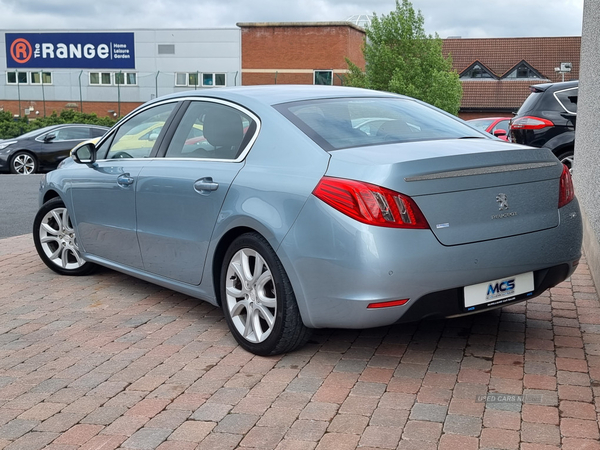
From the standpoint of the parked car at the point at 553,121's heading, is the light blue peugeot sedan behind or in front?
behind

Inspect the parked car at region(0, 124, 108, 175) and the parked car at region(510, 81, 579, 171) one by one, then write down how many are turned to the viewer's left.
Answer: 1

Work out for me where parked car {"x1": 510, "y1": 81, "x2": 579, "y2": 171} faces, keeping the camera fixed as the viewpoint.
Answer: facing away from the viewer and to the right of the viewer

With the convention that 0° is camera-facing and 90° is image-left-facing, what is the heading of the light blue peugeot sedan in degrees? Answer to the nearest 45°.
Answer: approximately 135°

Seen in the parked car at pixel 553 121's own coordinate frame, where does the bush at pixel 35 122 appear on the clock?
The bush is roughly at 9 o'clock from the parked car.

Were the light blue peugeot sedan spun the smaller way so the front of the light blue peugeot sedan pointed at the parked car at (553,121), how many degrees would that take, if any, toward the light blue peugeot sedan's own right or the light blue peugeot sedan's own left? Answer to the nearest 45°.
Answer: approximately 90° to the light blue peugeot sedan's own right

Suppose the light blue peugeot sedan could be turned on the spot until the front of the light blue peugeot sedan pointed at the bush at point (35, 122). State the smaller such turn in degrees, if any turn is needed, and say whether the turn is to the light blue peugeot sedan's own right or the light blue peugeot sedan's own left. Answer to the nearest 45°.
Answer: approximately 45° to the light blue peugeot sedan's own right

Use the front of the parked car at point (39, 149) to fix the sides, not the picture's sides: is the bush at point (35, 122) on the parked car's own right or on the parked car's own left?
on the parked car's own right

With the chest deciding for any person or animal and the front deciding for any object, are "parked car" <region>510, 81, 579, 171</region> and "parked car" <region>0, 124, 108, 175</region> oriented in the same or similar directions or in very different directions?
very different directions

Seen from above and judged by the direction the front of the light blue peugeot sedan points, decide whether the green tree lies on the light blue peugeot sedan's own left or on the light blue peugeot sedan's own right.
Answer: on the light blue peugeot sedan's own right

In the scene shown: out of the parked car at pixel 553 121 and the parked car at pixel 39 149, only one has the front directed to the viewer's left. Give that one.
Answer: the parked car at pixel 39 149

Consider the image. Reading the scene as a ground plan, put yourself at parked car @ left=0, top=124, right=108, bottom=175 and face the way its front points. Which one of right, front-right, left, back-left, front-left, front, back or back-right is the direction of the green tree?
back-right

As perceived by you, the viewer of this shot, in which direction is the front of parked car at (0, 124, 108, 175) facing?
facing to the left of the viewer
